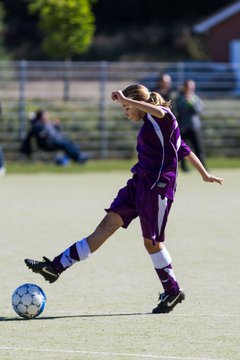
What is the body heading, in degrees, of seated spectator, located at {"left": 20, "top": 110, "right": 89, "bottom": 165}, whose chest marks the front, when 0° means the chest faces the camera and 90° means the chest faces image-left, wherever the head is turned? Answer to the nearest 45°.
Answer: approximately 315°

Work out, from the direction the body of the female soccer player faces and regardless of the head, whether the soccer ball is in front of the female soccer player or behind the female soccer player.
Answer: in front

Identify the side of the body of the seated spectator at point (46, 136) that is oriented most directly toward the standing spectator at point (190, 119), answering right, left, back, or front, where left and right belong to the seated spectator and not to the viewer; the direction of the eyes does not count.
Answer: front

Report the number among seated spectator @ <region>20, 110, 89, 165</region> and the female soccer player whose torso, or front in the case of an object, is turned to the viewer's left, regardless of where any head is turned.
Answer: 1

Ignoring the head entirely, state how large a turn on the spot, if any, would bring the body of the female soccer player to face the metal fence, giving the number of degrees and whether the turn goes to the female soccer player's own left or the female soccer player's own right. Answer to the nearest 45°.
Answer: approximately 90° to the female soccer player's own right

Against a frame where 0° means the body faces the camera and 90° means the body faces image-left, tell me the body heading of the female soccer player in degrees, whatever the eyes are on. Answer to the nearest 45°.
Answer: approximately 90°
